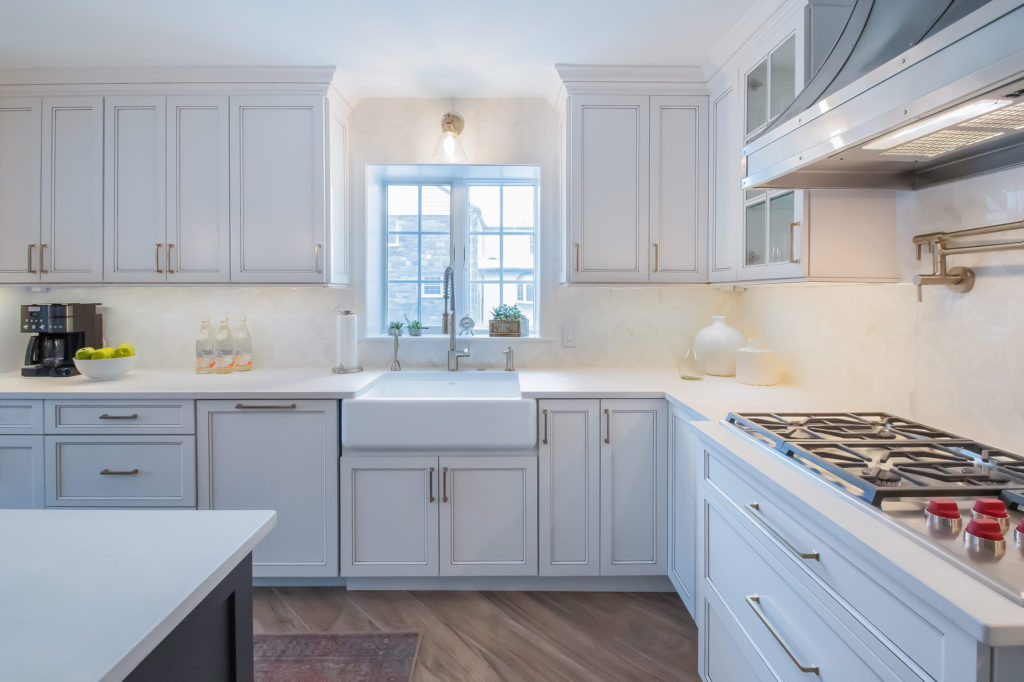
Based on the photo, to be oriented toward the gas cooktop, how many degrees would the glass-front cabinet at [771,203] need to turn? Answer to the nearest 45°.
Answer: approximately 45° to its left

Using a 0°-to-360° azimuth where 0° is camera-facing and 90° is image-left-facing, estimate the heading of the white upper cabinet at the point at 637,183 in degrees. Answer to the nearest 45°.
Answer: approximately 0°

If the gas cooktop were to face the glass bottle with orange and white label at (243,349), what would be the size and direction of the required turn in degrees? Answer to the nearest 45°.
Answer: approximately 45° to its right

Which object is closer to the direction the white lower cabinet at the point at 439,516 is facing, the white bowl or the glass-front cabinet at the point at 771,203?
the glass-front cabinet

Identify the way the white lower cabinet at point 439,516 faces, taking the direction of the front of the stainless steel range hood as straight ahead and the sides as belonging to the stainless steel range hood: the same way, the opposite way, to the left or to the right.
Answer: to the left

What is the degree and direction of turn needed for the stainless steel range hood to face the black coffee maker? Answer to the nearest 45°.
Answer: approximately 45° to its right

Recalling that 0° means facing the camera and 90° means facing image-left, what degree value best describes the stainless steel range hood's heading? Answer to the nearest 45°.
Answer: approximately 45°

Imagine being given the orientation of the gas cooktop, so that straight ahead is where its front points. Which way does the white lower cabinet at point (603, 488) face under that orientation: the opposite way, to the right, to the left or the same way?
to the left

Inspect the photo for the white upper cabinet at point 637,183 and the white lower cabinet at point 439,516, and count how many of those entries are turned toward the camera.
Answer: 2

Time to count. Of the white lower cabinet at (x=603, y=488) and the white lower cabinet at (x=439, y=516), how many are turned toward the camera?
2

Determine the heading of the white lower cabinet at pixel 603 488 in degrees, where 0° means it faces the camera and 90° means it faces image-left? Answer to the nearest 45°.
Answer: approximately 0°

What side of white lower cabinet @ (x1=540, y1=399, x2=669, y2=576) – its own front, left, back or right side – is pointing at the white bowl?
right

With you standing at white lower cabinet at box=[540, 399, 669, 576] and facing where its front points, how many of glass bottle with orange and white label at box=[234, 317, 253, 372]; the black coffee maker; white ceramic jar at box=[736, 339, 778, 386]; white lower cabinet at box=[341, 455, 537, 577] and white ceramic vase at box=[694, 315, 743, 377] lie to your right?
3

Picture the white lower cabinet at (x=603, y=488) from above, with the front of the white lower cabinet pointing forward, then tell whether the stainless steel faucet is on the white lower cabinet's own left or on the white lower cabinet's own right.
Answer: on the white lower cabinet's own right
